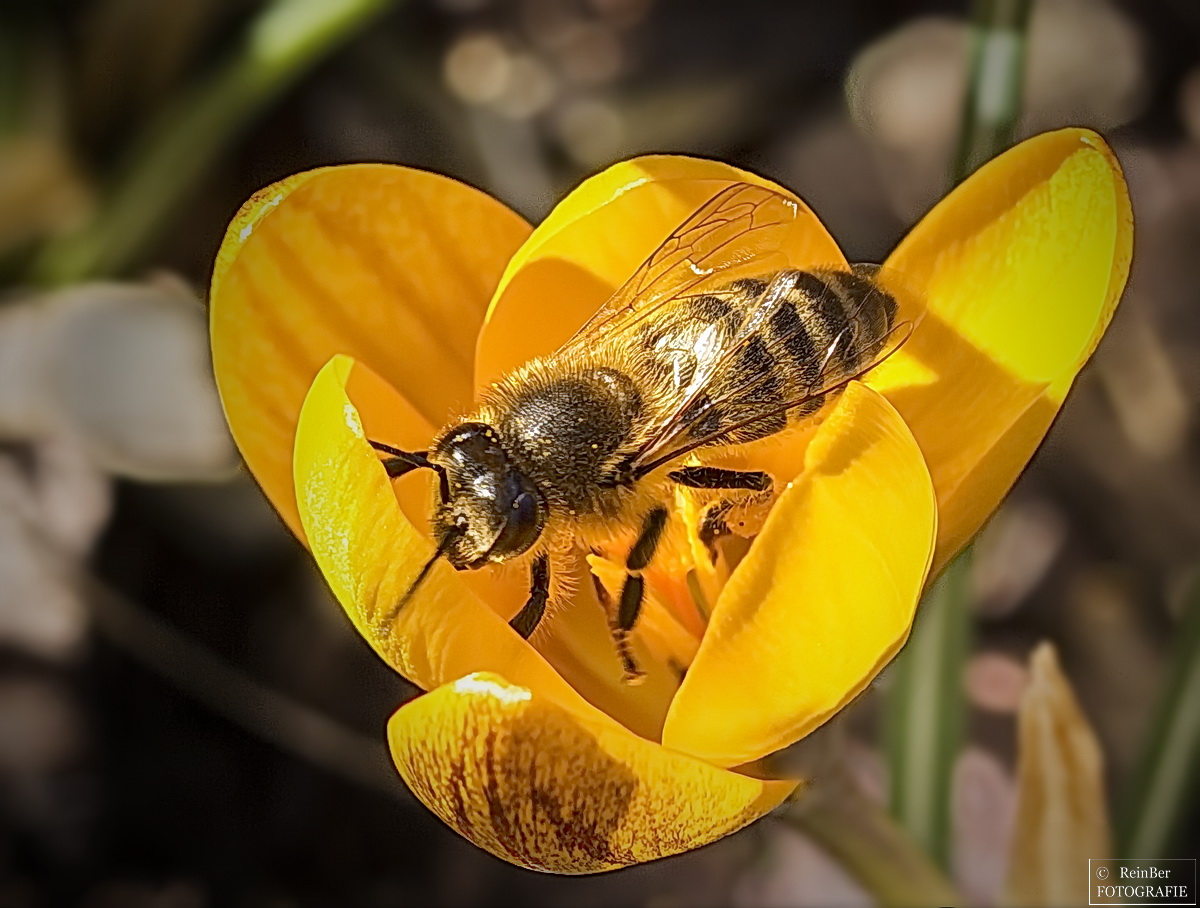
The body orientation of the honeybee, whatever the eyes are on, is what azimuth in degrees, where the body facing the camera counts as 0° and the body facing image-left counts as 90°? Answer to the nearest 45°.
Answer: approximately 45°

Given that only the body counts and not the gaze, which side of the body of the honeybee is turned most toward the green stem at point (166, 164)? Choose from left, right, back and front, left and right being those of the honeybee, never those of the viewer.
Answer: right

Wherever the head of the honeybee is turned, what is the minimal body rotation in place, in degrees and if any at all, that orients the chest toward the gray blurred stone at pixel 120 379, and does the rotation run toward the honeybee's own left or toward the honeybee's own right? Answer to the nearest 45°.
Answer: approximately 90° to the honeybee's own right
